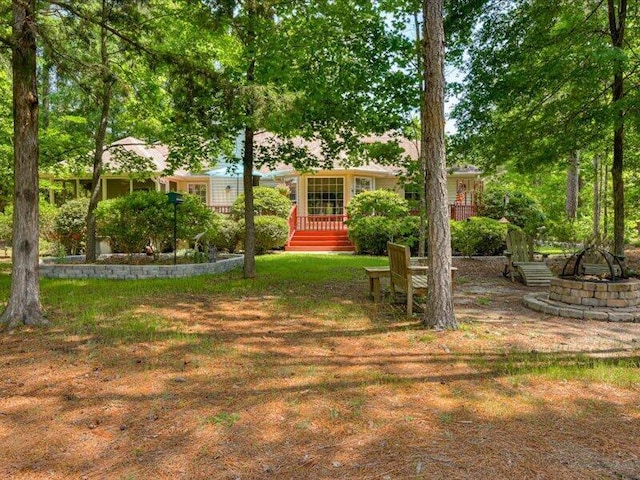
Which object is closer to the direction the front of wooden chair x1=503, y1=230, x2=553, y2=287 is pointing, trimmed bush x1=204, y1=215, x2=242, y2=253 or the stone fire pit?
the stone fire pit

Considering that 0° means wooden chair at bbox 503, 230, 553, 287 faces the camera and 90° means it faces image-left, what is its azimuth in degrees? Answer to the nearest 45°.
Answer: approximately 315°

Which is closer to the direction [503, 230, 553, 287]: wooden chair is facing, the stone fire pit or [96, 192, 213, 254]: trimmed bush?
the stone fire pit

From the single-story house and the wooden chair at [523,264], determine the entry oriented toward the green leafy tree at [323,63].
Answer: the single-story house

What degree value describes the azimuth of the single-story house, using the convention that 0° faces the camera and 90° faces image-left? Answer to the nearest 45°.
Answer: approximately 0°

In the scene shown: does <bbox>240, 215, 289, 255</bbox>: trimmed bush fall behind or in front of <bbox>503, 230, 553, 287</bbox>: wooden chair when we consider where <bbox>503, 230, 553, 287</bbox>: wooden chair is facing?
behind
